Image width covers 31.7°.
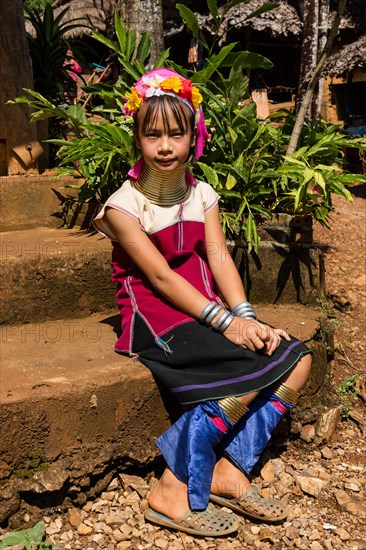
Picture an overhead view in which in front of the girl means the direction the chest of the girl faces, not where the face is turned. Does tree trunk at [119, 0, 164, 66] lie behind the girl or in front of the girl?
behind

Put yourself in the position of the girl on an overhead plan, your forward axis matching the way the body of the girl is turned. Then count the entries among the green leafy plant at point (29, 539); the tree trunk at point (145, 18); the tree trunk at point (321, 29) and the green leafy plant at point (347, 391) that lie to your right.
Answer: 1

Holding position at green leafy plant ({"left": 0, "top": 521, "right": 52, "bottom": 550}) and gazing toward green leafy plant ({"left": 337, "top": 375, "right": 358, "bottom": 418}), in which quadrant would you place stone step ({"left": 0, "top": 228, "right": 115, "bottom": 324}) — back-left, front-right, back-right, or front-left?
front-left

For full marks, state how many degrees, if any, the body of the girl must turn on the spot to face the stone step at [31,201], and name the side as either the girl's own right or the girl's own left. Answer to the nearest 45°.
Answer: approximately 180°

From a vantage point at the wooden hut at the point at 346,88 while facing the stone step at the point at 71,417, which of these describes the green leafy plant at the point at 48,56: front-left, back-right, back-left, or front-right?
front-right

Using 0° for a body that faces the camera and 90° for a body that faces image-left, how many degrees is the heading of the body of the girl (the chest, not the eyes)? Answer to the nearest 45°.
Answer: approximately 315°

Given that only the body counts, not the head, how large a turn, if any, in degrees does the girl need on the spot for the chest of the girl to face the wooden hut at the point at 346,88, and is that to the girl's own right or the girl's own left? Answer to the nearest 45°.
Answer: approximately 135° to the girl's own left

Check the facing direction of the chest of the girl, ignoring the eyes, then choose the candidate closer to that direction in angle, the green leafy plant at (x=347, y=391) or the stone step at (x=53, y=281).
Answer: the green leafy plant

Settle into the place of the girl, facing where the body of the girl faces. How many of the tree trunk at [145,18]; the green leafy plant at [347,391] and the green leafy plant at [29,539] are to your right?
1

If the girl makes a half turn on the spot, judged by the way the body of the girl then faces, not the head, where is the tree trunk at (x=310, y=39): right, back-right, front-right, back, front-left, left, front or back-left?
front-right

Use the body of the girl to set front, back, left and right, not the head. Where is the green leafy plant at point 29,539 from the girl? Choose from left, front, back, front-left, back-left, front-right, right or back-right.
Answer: right

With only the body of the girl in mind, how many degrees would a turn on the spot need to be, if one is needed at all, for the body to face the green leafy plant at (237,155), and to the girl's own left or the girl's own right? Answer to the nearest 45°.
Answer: approximately 135° to the girl's own left
